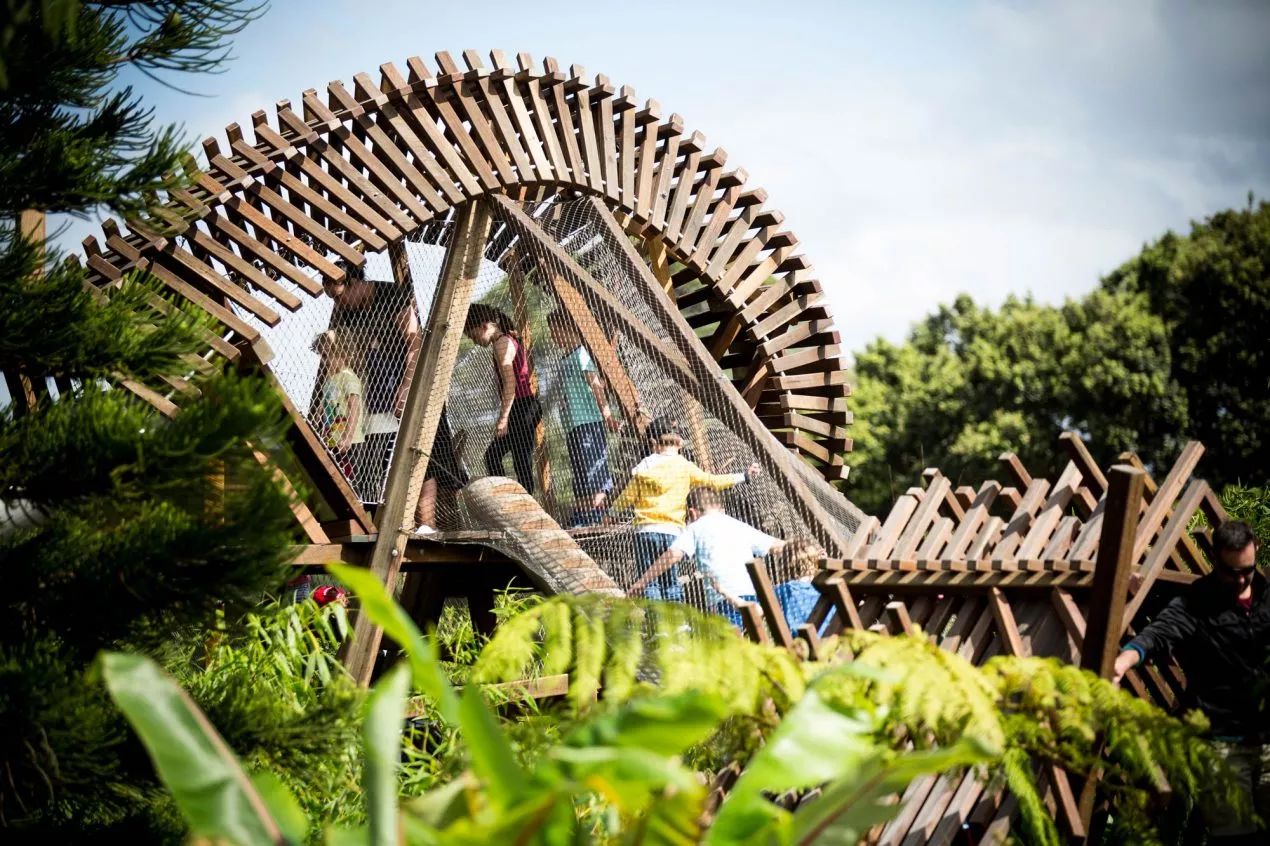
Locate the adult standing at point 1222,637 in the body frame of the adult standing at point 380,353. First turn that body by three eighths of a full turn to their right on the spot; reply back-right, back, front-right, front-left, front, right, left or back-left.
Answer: back-right

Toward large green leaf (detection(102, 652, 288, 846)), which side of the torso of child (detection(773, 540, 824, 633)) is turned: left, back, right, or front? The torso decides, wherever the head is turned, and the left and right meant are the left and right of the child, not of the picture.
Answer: back

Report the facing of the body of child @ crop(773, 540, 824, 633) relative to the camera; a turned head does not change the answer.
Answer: away from the camera

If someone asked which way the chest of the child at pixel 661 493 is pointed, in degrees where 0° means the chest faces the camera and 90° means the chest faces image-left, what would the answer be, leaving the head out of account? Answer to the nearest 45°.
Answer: approximately 180°

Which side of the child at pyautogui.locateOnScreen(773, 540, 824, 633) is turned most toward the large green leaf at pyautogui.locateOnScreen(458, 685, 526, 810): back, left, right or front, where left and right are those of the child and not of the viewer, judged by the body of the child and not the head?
back

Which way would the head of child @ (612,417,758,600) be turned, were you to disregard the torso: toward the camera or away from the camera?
away from the camera

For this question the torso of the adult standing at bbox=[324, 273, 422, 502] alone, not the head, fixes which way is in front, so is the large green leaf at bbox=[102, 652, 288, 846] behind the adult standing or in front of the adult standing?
in front

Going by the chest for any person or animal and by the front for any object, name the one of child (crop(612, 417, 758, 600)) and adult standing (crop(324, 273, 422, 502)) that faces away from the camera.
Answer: the child
